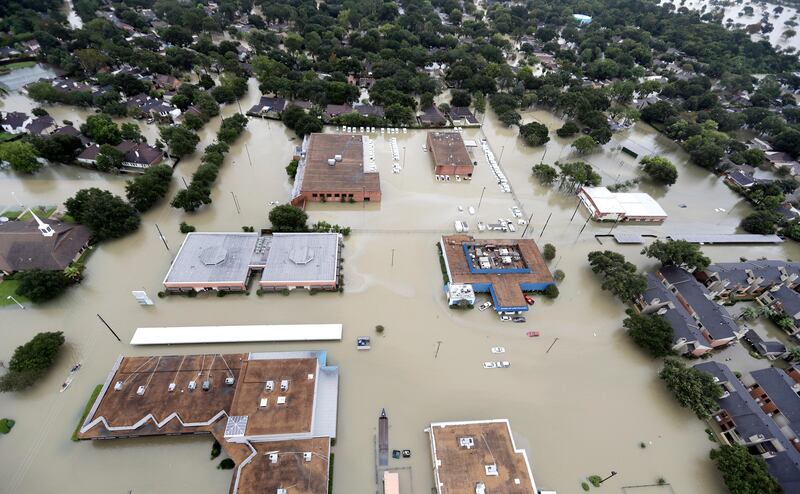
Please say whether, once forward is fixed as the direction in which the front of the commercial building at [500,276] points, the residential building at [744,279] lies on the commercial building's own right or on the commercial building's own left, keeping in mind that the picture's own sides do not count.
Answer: on the commercial building's own left

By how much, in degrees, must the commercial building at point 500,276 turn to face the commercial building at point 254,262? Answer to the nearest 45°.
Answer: approximately 45° to its right

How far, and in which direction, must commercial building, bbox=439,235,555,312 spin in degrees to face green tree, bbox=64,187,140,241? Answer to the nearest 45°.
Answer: approximately 45° to its right

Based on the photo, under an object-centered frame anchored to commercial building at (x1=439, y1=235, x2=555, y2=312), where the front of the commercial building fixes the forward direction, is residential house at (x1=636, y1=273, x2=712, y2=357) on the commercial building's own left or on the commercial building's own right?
on the commercial building's own left

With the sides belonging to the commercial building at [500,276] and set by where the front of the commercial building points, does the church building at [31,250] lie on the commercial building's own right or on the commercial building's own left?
on the commercial building's own right

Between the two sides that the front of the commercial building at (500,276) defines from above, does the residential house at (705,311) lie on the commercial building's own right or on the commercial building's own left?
on the commercial building's own left

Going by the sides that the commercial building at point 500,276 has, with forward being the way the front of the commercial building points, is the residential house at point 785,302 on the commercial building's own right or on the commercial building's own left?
on the commercial building's own left

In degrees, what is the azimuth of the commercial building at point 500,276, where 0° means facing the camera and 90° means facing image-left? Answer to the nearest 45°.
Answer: approximately 0°

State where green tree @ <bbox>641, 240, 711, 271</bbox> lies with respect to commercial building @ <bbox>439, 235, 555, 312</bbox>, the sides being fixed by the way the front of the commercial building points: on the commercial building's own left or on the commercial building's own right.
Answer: on the commercial building's own left

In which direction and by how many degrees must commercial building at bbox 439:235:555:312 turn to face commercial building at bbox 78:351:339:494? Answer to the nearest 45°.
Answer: approximately 45° to its right

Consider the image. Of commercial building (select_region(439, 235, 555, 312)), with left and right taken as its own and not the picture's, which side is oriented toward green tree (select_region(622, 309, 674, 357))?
left
